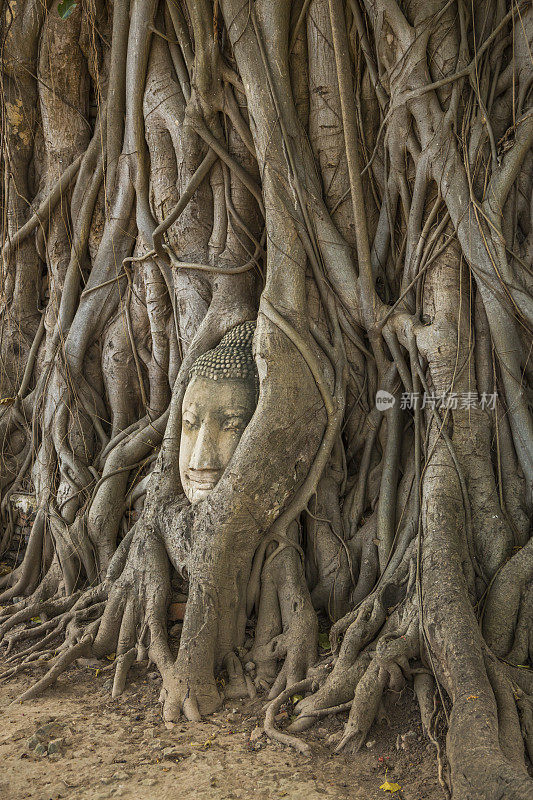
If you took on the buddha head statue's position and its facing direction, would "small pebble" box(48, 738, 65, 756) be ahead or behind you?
ahead

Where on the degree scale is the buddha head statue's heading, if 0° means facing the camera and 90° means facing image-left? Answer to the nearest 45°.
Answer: approximately 45°

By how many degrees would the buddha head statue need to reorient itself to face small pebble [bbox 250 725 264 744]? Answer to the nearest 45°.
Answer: approximately 45° to its left
